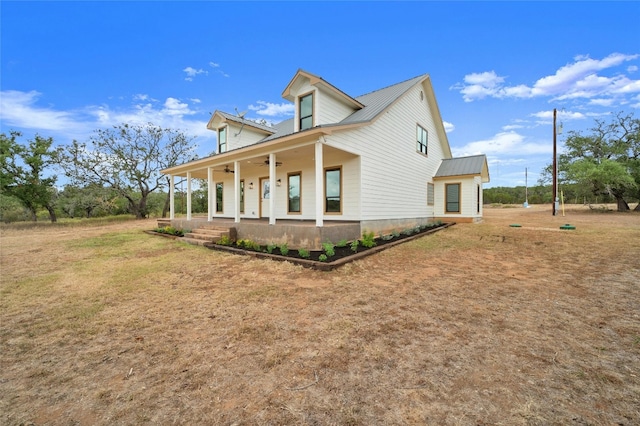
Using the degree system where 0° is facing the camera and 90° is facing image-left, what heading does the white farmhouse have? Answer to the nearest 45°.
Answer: approximately 45°

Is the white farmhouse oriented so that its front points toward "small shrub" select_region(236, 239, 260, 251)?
yes

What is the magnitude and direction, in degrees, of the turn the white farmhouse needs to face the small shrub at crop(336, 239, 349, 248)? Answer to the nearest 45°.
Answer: approximately 45° to its left

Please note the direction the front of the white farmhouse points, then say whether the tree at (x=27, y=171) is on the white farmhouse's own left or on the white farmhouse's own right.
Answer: on the white farmhouse's own right

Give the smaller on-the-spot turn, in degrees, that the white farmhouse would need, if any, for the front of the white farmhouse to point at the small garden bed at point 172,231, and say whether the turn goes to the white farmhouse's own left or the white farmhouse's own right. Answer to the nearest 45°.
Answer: approximately 45° to the white farmhouse's own right

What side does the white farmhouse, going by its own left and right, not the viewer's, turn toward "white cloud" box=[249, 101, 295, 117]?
right

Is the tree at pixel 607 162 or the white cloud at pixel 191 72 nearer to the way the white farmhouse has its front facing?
the white cloud

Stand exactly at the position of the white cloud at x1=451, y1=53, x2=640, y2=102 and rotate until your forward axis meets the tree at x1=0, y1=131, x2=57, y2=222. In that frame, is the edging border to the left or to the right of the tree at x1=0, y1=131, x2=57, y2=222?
left

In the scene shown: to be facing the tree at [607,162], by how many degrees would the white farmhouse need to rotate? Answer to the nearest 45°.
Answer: approximately 180°

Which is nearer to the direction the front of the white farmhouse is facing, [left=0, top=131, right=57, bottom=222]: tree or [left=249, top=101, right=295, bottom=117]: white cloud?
the tree

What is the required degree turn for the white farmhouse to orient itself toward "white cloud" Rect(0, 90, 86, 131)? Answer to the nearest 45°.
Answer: approximately 45° to its right
